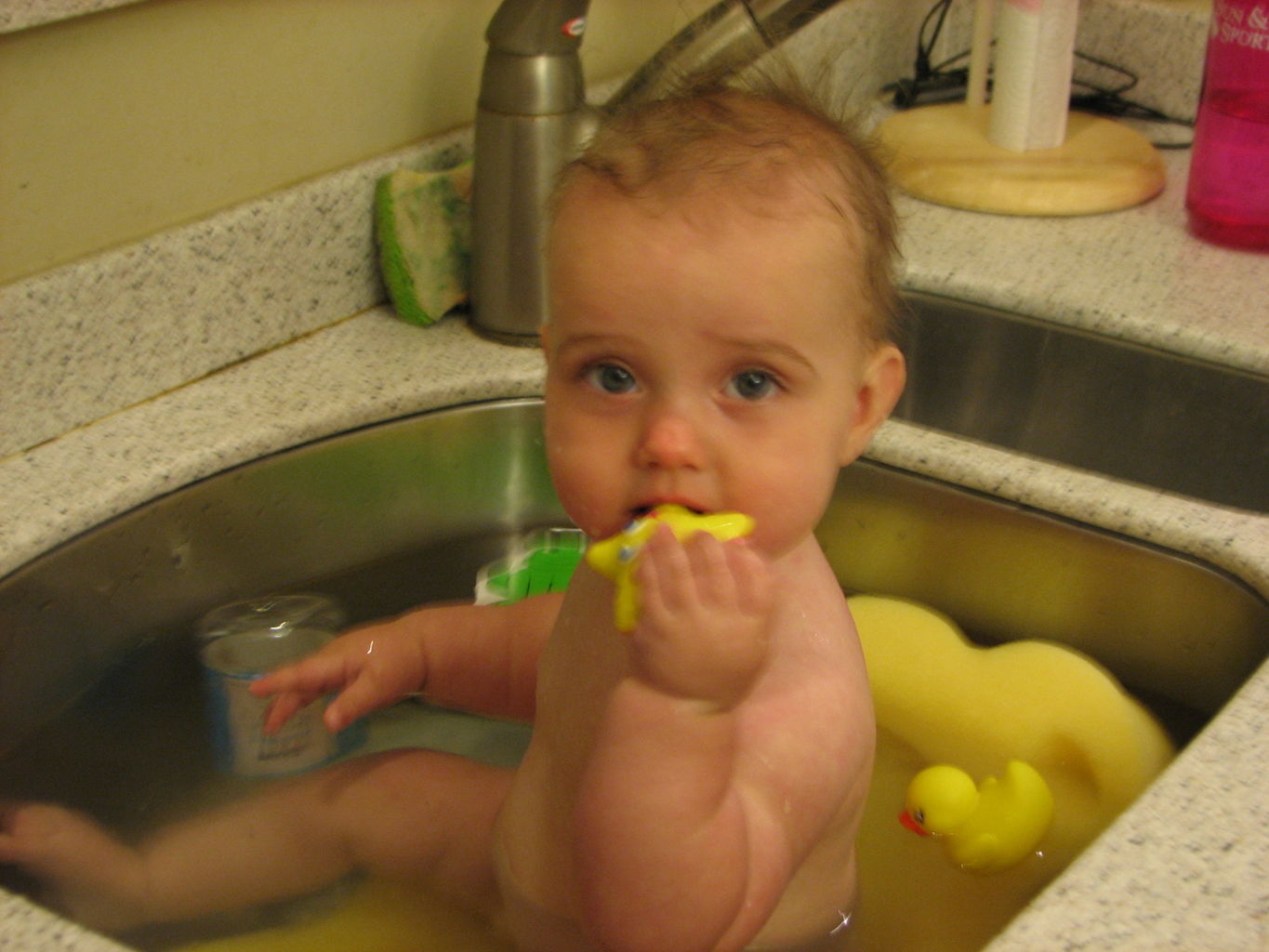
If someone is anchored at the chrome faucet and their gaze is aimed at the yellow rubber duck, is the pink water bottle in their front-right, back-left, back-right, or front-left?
front-left

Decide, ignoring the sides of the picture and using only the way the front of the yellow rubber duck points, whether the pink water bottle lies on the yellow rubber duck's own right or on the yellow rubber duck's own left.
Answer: on the yellow rubber duck's own right

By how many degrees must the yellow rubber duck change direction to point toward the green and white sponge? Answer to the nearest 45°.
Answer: approximately 45° to its right

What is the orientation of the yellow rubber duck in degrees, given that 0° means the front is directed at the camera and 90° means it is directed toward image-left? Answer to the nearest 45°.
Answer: approximately 90°

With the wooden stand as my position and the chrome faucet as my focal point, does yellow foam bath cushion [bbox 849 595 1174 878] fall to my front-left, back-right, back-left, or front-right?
front-left

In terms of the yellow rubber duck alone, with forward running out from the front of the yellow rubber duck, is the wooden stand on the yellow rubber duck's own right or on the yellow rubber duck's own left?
on the yellow rubber duck's own right

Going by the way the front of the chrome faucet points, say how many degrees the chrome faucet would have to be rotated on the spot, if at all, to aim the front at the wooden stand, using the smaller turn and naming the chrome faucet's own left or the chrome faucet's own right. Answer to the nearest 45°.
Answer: approximately 45° to the chrome faucet's own left

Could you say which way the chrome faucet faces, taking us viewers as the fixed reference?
facing to the right of the viewer

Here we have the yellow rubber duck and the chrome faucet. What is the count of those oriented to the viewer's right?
1

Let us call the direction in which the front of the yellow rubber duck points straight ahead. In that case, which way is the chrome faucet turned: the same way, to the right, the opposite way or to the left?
the opposite way
